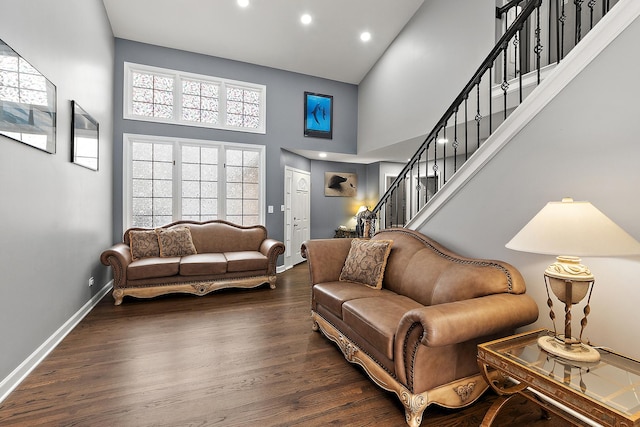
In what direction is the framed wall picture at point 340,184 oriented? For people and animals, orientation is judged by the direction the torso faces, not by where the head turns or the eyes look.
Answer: toward the camera

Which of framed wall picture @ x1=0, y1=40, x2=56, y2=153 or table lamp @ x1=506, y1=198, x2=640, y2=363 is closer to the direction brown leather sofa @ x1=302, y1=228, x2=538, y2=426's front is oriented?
the framed wall picture

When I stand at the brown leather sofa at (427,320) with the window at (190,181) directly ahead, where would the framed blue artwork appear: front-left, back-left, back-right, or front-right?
front-right

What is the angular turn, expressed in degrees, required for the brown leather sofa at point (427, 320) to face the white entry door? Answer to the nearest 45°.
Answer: approximately 90° to its right

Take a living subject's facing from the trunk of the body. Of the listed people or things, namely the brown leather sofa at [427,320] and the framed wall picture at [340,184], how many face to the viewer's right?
0

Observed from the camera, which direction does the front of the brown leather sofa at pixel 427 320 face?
facing the viewer and to the left of the viewer

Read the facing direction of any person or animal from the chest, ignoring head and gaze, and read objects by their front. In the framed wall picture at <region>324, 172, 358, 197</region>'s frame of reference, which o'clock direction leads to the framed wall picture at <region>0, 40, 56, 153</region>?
The framed wall picture at <region>0, 40, 56, 153</region> is roughly at 1 o'clock from the framed wall picture at <region>324, 172, 358, 197</region>.

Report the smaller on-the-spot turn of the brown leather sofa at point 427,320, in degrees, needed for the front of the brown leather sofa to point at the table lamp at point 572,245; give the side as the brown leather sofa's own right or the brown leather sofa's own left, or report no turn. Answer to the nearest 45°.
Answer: approximately 135° to the brown leather sofa's own left

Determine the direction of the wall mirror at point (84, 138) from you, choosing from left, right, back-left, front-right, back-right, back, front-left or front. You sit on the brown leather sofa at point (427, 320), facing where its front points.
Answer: front-right

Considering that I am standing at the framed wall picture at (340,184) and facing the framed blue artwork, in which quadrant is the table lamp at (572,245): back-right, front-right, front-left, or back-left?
front-left

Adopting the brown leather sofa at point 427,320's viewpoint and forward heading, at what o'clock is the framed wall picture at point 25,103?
The framed wall picture is roughly at 1 o'clock from the brown leather sofa.

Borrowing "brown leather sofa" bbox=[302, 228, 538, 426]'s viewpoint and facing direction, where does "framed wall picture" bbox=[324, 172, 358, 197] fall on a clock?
The framed wall picture is roughly at 4 o'clock from the brown leather sofa.

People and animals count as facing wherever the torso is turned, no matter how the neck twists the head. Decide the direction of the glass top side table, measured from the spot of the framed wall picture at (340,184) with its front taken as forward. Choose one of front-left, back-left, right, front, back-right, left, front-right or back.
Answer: front
